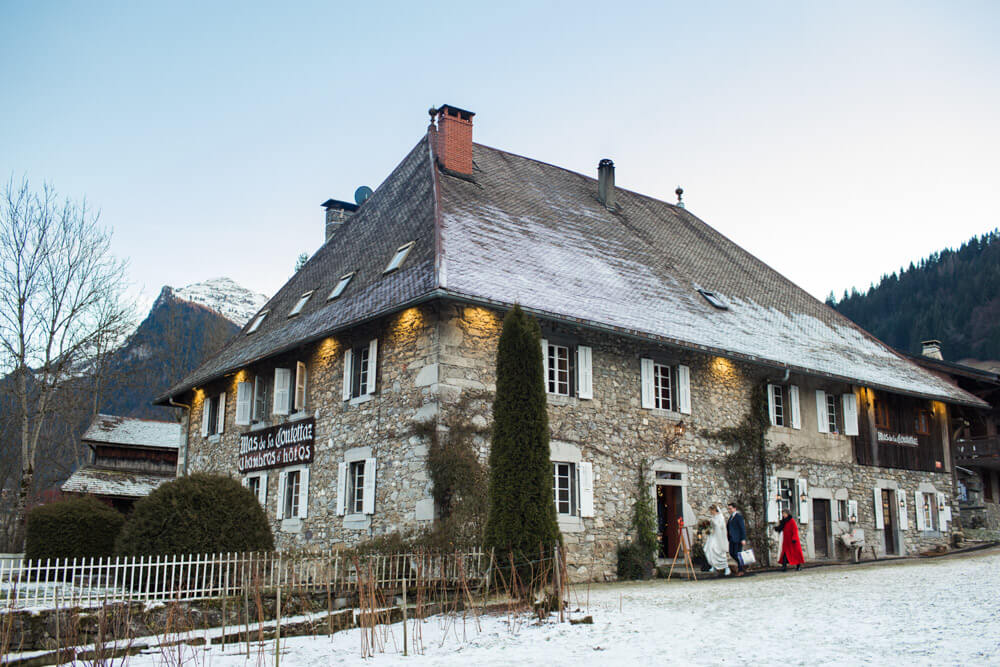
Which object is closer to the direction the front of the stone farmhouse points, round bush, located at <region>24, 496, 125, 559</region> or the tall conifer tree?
the tall conifer tree

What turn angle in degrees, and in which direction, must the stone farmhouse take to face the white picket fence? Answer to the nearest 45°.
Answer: approximately 90° to its right

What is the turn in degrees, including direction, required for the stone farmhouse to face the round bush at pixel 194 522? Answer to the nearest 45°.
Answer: approximately 90° to its right

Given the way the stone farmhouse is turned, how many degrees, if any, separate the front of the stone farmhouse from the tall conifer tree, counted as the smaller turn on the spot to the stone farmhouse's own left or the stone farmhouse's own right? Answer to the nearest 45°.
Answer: approximately 45° to the stone farmhouse's own right

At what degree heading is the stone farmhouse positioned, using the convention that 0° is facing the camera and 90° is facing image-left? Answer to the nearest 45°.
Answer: approximately 315°
